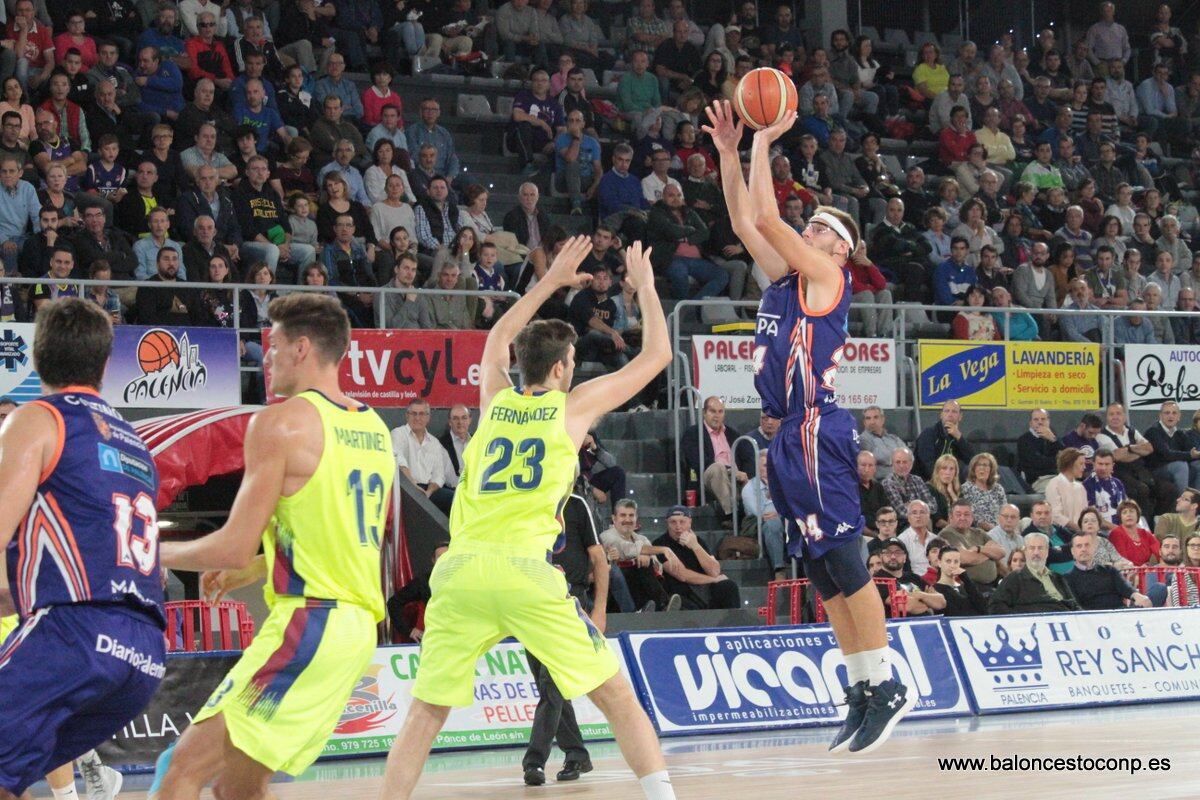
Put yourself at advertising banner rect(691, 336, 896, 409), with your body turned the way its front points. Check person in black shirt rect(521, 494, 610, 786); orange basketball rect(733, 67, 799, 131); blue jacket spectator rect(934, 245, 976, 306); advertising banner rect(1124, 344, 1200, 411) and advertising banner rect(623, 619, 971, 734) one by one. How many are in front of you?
3

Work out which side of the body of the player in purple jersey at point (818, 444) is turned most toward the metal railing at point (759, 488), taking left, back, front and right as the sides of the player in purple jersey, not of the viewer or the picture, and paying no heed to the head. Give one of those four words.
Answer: right

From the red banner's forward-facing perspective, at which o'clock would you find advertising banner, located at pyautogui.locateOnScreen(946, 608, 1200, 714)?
The advertising banner is roughly at 10 o'clock from the red banner.

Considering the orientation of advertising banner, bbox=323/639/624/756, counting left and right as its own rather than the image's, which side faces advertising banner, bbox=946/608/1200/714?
left

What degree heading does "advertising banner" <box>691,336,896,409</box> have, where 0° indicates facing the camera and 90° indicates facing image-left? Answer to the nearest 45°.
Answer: approximately 0°

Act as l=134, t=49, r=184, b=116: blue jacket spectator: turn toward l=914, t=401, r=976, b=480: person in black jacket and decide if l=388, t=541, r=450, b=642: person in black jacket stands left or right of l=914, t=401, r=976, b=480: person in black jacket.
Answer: right

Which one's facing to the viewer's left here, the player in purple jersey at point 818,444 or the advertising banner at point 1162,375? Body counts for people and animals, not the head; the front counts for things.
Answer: the player in purple jersey

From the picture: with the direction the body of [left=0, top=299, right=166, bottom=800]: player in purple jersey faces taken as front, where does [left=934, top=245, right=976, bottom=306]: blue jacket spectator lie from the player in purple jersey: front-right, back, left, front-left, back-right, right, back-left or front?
right

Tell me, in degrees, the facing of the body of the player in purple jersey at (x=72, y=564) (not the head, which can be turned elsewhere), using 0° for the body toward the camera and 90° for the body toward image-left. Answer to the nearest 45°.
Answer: approximately 135°

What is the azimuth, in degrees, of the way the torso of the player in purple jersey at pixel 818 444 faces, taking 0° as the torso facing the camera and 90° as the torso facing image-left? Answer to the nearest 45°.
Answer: approximately 90°
